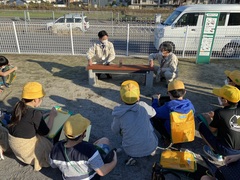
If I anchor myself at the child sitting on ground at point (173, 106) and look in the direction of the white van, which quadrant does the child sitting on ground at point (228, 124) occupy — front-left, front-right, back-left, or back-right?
back-right

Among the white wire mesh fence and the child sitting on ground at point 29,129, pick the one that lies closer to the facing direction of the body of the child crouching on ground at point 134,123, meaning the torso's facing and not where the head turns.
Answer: the white wire mesh fence

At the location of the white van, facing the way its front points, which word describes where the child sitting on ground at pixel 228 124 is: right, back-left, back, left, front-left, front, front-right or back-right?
left

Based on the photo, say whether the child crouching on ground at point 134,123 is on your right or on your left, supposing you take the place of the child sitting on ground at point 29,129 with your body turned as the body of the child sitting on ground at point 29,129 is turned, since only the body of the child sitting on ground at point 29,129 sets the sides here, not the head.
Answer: on your right

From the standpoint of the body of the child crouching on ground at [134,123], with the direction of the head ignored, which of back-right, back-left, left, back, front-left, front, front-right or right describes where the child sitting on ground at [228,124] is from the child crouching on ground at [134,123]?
right

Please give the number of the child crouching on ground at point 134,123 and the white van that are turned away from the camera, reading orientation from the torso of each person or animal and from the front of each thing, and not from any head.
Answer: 1

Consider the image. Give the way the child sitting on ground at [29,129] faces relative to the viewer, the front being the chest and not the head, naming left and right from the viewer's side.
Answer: facing away from the viewer and to the right of the viewer

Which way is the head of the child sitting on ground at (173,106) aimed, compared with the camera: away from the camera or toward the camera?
away from the camera

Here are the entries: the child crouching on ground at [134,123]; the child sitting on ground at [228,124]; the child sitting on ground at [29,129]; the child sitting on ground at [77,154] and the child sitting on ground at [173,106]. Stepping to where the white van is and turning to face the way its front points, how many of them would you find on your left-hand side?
5

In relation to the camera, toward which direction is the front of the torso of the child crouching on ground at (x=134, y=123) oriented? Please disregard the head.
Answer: away from the camera

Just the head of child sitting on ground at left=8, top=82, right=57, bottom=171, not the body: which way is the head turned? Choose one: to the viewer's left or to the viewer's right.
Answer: to the viewer's right

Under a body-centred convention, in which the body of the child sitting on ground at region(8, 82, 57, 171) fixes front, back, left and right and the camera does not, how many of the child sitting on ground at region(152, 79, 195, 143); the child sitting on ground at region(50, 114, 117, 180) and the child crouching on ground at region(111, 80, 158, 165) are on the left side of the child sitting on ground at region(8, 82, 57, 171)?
0

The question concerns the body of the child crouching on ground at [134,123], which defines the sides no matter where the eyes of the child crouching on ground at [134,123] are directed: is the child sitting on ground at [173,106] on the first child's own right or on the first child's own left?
on the first child's own right

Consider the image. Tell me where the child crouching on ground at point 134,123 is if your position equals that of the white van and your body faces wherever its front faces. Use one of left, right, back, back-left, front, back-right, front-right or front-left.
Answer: left

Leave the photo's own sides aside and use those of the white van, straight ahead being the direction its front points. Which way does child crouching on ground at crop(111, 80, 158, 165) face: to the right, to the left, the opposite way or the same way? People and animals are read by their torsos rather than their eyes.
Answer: to the right

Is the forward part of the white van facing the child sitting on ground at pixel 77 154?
no

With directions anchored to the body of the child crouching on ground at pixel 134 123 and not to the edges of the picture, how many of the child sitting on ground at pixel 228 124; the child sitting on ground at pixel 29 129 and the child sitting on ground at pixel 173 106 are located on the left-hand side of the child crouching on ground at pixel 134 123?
1

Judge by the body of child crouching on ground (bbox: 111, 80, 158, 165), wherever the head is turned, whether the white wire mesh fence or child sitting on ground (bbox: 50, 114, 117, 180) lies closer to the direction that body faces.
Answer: the white wire mesh fence
